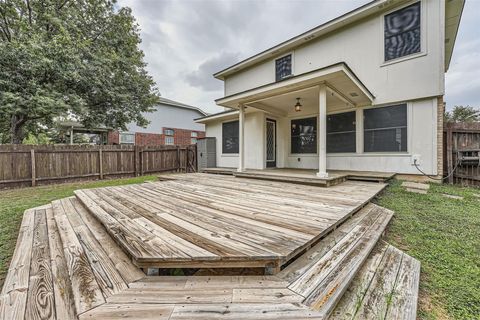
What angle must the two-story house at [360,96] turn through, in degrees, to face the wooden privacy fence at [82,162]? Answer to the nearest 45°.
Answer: approximately 135° to its left

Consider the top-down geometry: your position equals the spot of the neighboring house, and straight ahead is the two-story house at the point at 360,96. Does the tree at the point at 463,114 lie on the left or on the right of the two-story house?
left

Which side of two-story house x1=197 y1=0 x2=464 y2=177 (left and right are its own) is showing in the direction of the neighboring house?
right

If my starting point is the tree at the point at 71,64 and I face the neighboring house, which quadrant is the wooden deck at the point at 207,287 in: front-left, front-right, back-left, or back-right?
back-right

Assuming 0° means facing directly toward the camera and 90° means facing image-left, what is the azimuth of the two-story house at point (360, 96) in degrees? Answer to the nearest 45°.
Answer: approximately 225°
